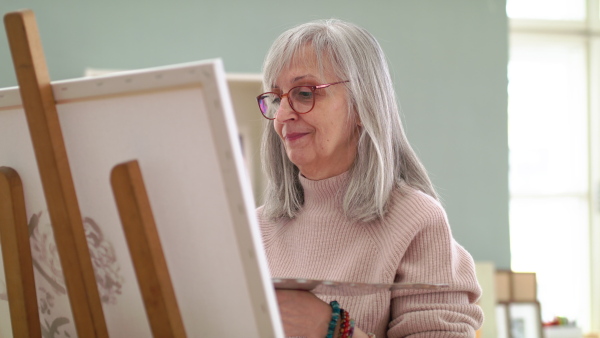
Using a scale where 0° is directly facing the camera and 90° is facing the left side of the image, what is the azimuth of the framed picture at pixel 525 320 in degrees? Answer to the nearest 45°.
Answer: approximately 0°

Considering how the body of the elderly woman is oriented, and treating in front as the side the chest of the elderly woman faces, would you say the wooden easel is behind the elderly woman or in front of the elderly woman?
in front

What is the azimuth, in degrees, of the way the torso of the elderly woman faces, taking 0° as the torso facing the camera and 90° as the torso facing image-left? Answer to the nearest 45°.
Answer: approximately 45°
